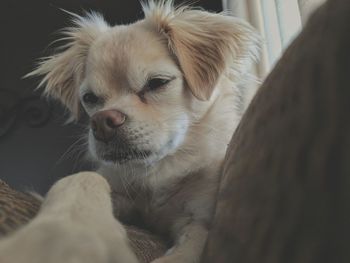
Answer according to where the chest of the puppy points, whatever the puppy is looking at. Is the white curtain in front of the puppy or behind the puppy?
behind

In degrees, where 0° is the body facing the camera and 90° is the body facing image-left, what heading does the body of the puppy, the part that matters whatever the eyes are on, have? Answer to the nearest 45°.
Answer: approximately 45°
